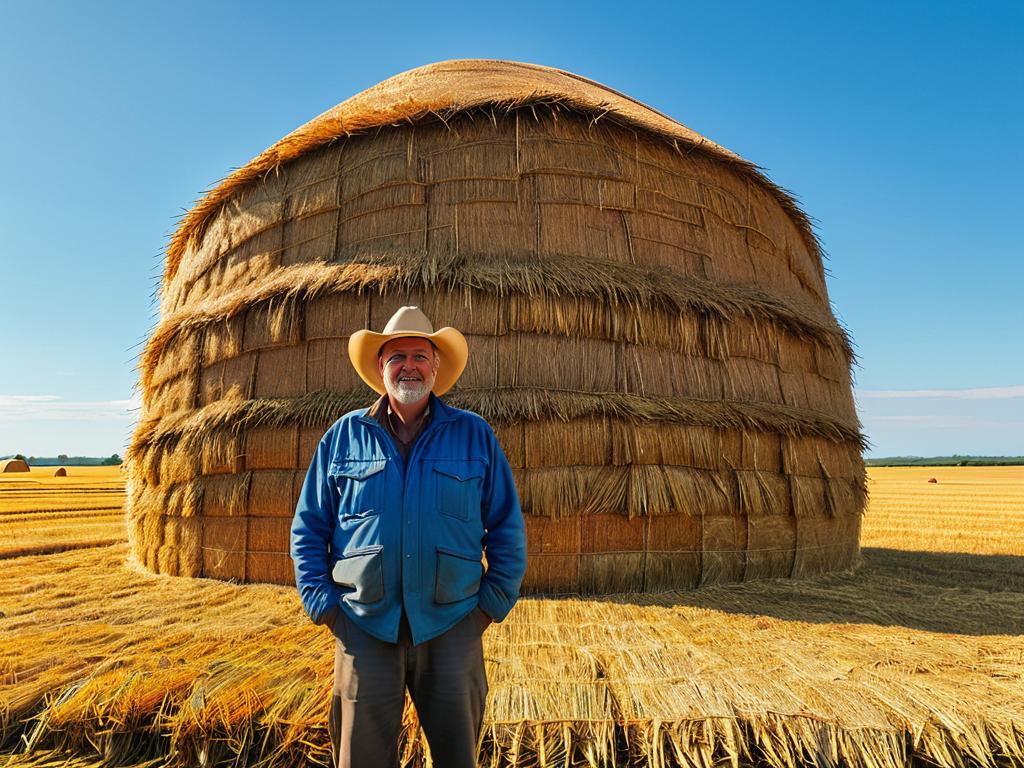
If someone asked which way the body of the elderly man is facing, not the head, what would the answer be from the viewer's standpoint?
toward the camera

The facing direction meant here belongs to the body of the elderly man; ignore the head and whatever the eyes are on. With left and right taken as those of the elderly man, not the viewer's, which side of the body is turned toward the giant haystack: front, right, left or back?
back
